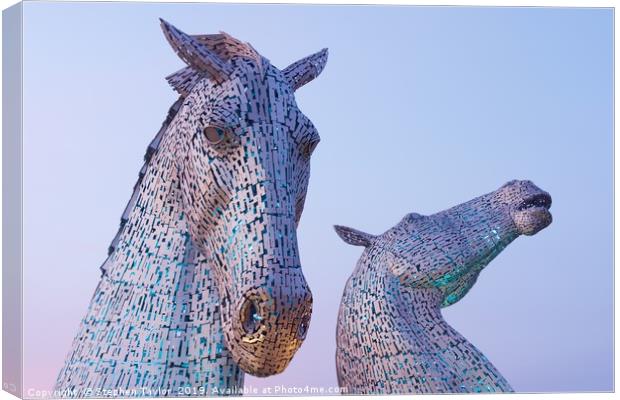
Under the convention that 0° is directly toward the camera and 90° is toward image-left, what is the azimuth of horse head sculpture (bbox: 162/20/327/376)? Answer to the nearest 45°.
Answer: approximately 315°
